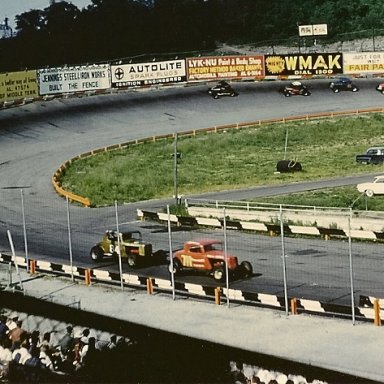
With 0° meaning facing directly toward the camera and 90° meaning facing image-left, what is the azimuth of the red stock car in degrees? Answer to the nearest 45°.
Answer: approximately 315°

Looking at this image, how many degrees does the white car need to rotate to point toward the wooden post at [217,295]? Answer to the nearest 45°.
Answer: approximately 90° to its left

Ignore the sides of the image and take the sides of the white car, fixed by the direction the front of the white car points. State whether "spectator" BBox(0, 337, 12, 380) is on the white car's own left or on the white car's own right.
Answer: on the white car's own left

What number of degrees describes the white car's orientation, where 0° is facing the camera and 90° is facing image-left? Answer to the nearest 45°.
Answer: approximately 90°

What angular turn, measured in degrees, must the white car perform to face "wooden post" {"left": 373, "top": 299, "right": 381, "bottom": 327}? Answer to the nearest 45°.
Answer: approximately 90° to its left

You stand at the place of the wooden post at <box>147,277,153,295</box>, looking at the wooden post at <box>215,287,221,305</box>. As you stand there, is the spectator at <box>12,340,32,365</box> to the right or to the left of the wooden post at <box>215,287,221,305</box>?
right

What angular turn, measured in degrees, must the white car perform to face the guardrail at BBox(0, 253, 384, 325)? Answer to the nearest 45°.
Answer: approximately 90° to its left

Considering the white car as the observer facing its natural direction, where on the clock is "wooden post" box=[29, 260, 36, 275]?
The wooden post is roughly at 10 o'clock from the white car.

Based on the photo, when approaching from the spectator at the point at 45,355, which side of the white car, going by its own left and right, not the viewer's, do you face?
left
